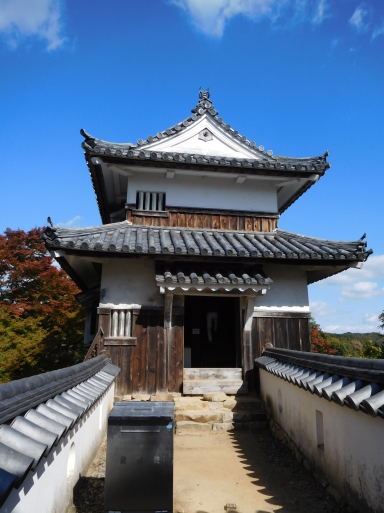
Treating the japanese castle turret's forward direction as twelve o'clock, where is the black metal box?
The black metal box is roughly at 12 o'clock from the japanese castle turret.

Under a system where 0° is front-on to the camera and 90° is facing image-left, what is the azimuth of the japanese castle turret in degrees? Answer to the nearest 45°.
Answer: approximately 0°

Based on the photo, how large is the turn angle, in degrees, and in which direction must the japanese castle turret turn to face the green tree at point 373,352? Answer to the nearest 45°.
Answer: approximately 135° to its left

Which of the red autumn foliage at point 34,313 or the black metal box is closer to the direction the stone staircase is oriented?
the black metal box

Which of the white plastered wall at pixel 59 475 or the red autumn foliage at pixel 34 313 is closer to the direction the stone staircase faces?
the white plastered wall

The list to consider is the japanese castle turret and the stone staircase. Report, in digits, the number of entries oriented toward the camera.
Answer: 2

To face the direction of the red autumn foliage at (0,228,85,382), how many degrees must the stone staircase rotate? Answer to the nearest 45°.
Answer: approximately 135° to its right
